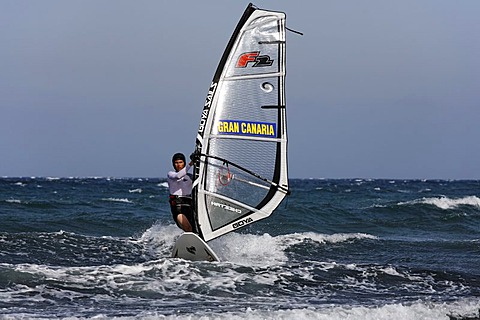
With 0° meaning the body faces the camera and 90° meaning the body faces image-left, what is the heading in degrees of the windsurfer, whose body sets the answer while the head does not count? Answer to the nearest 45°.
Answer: approximately 0°
